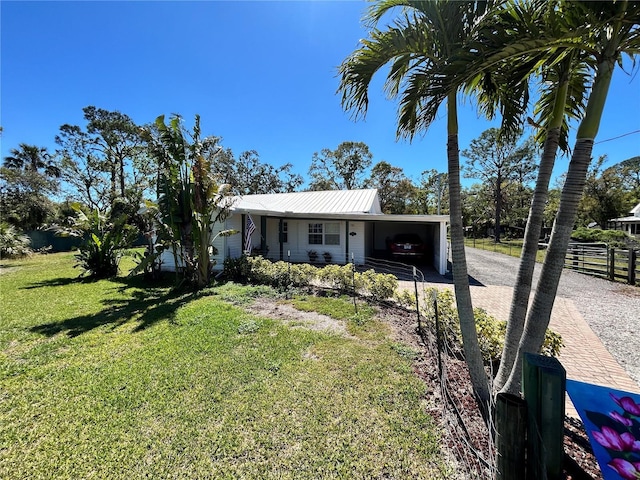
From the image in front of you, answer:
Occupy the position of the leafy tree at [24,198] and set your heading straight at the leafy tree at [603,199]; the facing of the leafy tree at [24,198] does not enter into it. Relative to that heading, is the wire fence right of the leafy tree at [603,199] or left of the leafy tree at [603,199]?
right

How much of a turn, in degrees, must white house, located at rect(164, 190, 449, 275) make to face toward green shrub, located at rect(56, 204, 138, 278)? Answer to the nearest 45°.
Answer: approximately 90° to its right

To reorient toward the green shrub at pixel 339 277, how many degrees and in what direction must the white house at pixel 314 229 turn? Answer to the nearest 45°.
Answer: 0° — it already faces it

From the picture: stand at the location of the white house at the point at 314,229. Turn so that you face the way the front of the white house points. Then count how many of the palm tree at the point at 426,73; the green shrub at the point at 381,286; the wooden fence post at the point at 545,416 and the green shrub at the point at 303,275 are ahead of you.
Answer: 4

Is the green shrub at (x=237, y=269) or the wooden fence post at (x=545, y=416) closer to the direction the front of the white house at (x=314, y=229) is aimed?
the wooden fence post

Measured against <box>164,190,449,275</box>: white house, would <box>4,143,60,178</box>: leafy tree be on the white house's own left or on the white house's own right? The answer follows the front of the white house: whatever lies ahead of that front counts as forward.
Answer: on the white house's own right

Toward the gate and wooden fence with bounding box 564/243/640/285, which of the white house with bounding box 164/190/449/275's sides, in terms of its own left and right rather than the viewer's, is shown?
left

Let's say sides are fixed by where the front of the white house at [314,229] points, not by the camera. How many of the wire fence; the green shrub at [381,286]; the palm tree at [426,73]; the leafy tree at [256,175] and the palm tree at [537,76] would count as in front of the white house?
4

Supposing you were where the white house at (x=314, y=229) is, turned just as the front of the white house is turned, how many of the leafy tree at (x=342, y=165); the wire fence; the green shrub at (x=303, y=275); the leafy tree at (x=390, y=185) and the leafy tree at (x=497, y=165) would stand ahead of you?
2

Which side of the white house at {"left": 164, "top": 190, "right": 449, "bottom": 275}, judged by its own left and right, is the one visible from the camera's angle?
front

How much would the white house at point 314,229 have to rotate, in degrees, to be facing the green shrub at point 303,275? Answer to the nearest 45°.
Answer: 0° — it already faces it

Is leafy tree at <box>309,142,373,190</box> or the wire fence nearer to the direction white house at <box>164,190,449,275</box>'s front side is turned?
the wire fence

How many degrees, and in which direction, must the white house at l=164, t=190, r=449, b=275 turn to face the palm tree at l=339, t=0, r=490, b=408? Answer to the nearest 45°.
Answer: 0° — it already faces it

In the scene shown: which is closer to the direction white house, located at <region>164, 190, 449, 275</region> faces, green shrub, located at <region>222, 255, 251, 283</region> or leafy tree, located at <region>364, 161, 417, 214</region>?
the green shrub

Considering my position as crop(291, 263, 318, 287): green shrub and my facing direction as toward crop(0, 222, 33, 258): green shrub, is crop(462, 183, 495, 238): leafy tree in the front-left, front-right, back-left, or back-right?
back-right

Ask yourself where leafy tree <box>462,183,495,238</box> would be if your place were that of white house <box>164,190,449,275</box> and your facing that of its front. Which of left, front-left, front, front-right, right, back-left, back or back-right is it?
back-left

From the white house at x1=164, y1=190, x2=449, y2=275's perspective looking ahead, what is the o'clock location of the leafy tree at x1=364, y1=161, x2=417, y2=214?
The leafy tree is roughly at 7 o'clock from the white house.

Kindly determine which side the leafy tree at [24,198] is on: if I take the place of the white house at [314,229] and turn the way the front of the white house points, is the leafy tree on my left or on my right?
on my right

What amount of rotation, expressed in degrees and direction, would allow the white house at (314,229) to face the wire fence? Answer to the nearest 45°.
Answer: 0° — it already faces it

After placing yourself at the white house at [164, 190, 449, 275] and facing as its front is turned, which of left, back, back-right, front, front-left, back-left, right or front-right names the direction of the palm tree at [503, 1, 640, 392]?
front

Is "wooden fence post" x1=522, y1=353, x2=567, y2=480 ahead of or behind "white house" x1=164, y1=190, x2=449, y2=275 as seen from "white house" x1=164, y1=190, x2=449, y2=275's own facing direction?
ahead
